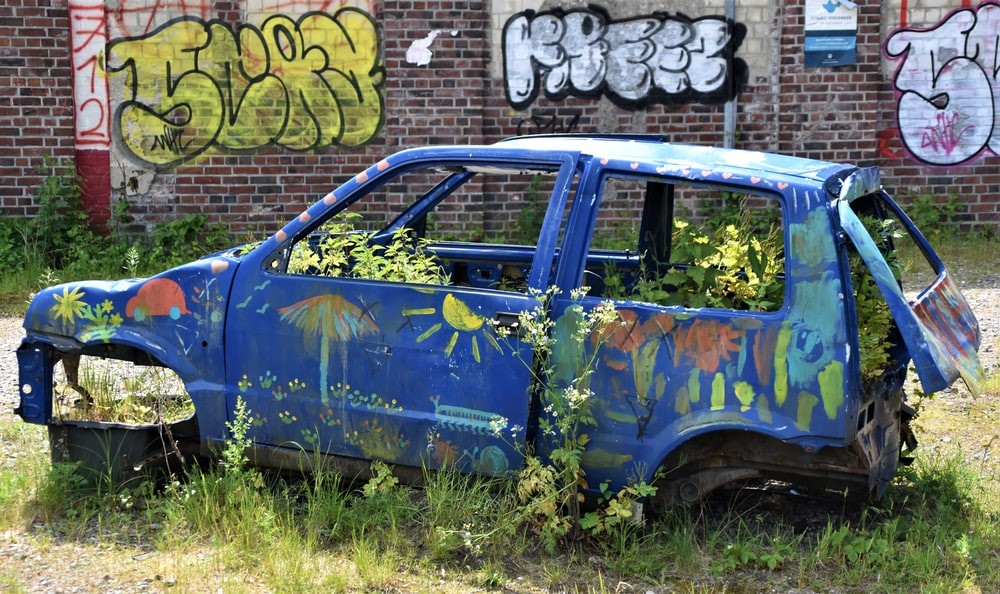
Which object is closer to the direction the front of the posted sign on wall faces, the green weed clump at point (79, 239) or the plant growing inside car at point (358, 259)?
the plant growing inside car

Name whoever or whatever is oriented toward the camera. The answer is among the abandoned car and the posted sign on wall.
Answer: the posted sign on wall

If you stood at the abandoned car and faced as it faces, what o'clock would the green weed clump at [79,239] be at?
The green weed clump is roughly at 2 o'clock from the abandoned car.

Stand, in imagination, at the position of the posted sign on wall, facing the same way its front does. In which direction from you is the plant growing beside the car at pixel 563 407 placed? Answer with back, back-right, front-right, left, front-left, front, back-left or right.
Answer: front

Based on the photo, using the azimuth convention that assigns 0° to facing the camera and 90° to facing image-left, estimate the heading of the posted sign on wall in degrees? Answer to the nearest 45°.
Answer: approximately 0°

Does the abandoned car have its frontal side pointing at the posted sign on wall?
no

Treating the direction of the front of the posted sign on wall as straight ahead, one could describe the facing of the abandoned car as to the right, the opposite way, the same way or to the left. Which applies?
to the right

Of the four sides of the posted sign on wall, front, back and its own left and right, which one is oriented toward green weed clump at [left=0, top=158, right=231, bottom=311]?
right

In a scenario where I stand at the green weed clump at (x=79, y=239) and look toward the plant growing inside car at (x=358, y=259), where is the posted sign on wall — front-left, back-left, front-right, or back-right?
front-left

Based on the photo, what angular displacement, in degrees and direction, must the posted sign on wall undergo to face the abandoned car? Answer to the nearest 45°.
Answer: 0° — it already faces it

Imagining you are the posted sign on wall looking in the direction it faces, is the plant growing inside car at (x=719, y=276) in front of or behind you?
in front

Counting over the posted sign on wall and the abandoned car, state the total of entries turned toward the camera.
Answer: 1

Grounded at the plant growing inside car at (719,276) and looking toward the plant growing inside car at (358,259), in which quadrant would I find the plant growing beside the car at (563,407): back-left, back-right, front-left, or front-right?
front-left

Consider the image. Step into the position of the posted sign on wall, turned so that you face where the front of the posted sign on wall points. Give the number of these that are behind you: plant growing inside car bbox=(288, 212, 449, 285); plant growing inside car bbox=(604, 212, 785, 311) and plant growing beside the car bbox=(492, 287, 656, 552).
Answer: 0

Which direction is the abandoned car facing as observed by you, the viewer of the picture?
facing to the left of the viewer
